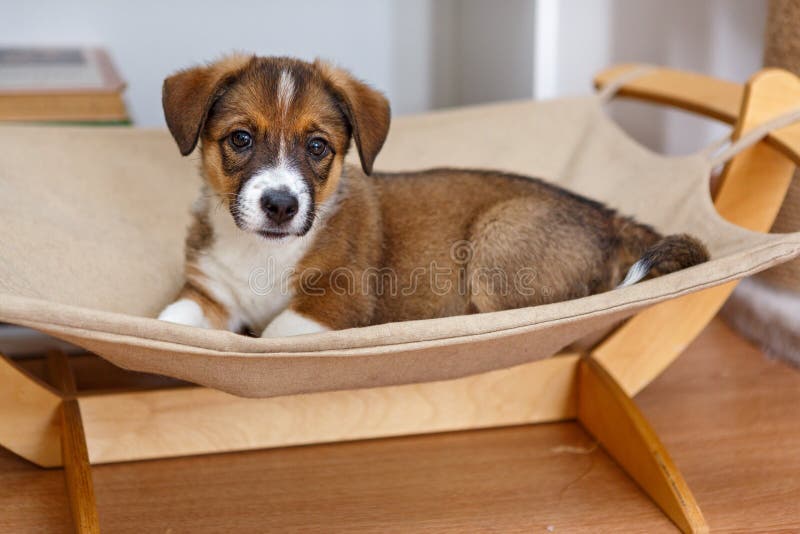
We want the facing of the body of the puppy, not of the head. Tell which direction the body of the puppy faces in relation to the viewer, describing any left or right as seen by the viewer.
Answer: facing the viewer and to the left of the viewer

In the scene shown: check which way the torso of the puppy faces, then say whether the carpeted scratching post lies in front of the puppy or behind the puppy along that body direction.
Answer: behind

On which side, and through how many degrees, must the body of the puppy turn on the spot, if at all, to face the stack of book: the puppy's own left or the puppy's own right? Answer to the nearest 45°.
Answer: approximately 90° to the puppy's own right
